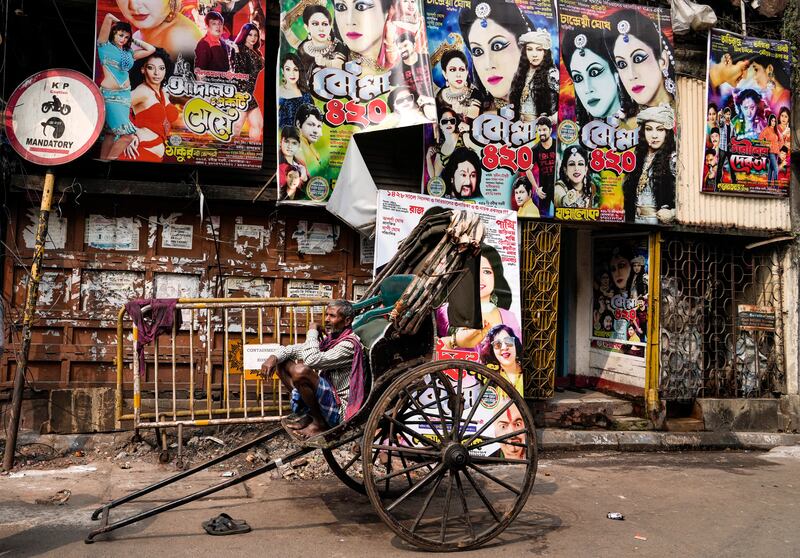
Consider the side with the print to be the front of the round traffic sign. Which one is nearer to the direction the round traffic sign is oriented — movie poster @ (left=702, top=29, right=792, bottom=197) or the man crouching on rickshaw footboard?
the man crouching on rickshaw footboard

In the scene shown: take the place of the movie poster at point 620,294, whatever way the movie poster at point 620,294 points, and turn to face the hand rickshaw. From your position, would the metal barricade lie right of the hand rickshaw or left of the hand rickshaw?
right

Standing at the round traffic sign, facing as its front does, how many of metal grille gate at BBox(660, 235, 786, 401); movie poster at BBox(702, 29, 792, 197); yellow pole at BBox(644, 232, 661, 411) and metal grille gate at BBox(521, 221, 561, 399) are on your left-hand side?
4

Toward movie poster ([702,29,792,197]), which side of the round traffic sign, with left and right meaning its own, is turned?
left

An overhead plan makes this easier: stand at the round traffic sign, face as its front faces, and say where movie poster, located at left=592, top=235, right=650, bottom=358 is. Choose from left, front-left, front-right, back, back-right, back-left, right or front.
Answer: left

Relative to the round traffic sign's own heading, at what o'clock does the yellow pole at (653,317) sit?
The yellow pole is roughly at 9 o'clock from the round traffic sign.

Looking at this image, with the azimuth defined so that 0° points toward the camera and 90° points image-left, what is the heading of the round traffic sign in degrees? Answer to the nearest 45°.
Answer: approximately 0°

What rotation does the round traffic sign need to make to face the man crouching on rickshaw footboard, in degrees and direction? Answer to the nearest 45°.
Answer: approximately 45° to its left

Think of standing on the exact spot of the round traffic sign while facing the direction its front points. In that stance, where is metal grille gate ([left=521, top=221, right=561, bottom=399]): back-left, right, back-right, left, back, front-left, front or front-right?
left

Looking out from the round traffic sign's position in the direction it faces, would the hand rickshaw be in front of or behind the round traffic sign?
in front
